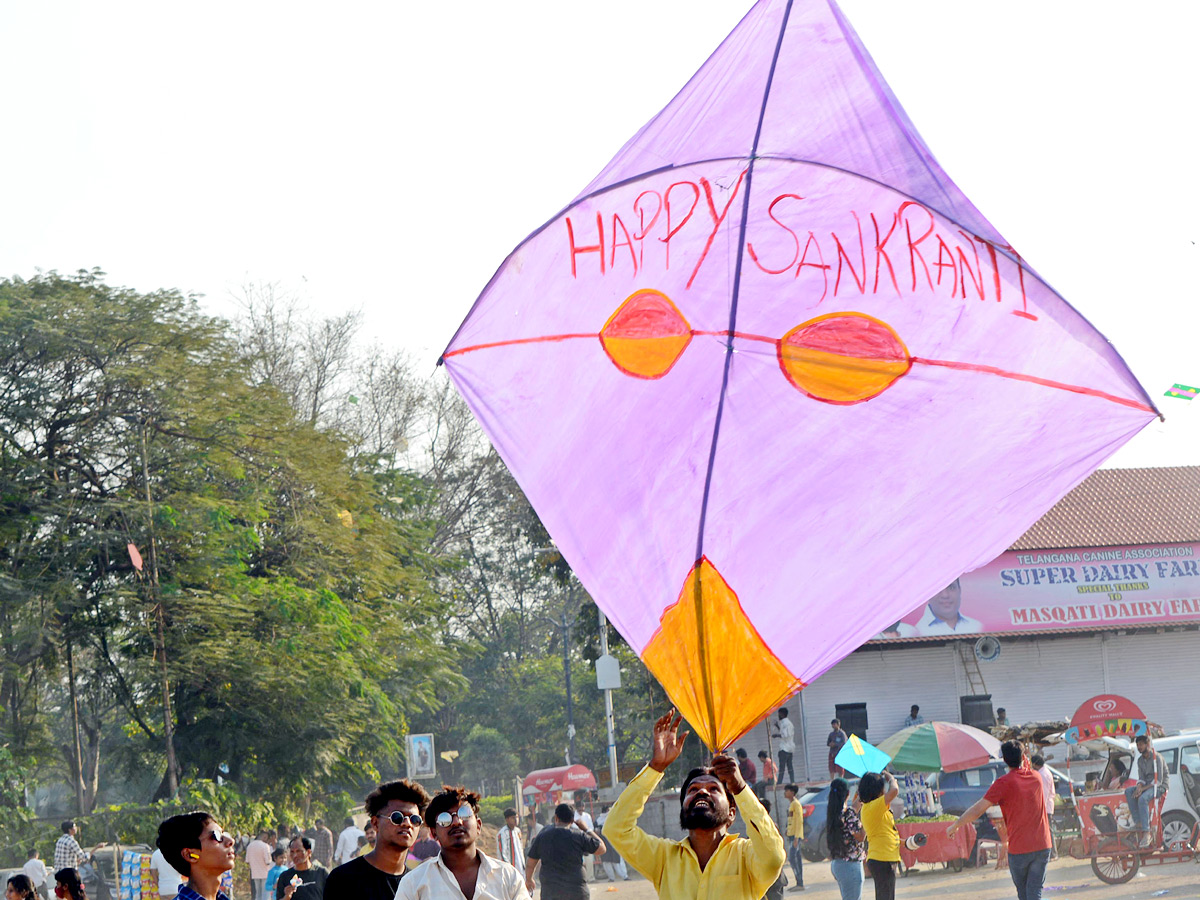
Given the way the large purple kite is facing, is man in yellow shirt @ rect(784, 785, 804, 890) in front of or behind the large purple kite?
behind

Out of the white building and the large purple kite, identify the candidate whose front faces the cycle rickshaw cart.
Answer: the white building

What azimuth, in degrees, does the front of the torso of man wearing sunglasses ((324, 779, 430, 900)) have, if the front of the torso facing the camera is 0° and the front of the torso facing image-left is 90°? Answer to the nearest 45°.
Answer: approximately 315°

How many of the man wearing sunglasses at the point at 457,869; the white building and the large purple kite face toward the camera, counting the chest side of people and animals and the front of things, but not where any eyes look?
3

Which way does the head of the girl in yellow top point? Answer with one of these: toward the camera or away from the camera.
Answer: away from the camera

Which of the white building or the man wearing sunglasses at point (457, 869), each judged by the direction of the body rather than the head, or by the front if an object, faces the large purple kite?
the white building

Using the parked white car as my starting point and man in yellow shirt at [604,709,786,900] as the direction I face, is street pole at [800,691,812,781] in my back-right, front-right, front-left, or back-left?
back-right

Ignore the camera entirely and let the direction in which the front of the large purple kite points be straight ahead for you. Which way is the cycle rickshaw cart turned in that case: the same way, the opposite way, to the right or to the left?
to the right
